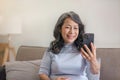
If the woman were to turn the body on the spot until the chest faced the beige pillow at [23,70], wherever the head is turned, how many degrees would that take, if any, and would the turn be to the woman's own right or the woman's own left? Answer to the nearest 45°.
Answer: approximately 135° to the woman's own right

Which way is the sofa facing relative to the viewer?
toward the camera
